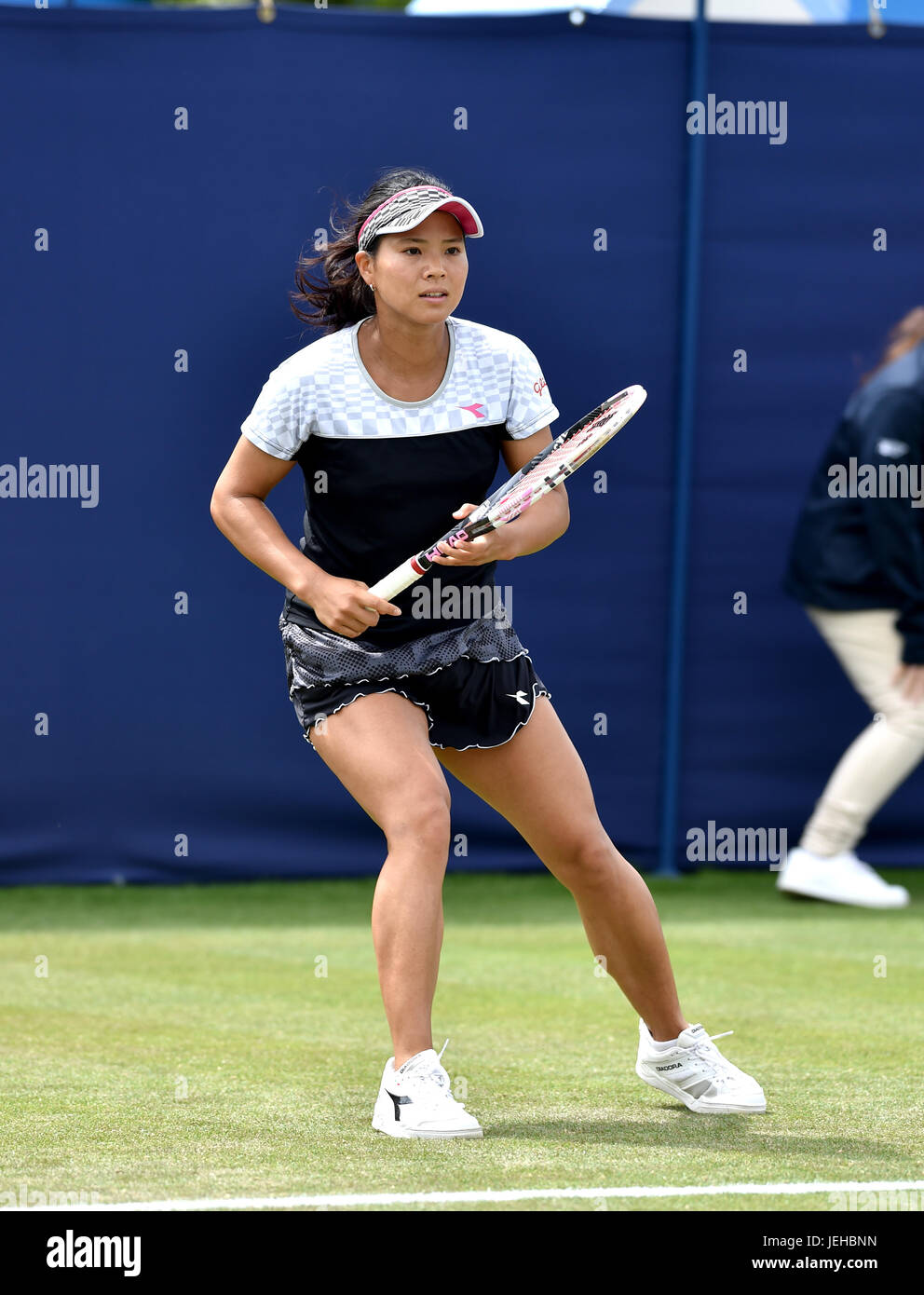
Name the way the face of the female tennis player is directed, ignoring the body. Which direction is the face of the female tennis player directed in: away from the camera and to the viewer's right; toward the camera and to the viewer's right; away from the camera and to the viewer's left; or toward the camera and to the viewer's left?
toward the camera and to the viewer's right

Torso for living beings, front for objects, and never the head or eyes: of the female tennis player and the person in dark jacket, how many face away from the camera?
0

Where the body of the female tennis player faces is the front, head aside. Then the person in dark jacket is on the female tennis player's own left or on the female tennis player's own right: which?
on the female tennis player's own left

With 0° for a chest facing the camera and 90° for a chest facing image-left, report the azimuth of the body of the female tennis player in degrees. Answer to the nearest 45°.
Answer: approximately 315°

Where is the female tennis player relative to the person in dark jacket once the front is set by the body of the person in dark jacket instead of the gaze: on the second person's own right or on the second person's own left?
on the second person's own right

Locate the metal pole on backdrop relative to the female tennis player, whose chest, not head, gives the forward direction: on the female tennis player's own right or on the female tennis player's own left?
on the female tennis player's own left

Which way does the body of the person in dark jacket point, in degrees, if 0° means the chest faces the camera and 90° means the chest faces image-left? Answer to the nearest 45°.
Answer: approximately 270°
